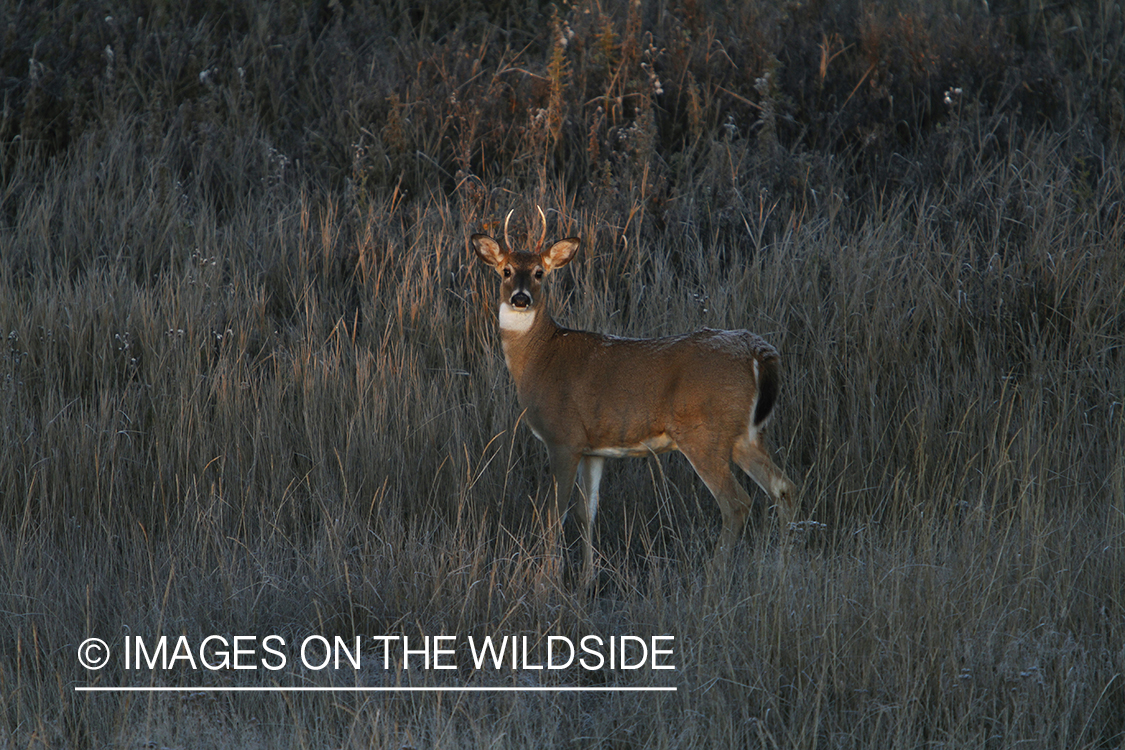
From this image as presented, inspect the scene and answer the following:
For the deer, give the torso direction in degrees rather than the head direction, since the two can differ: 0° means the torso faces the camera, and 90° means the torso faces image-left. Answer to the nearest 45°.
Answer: approximately 90°
